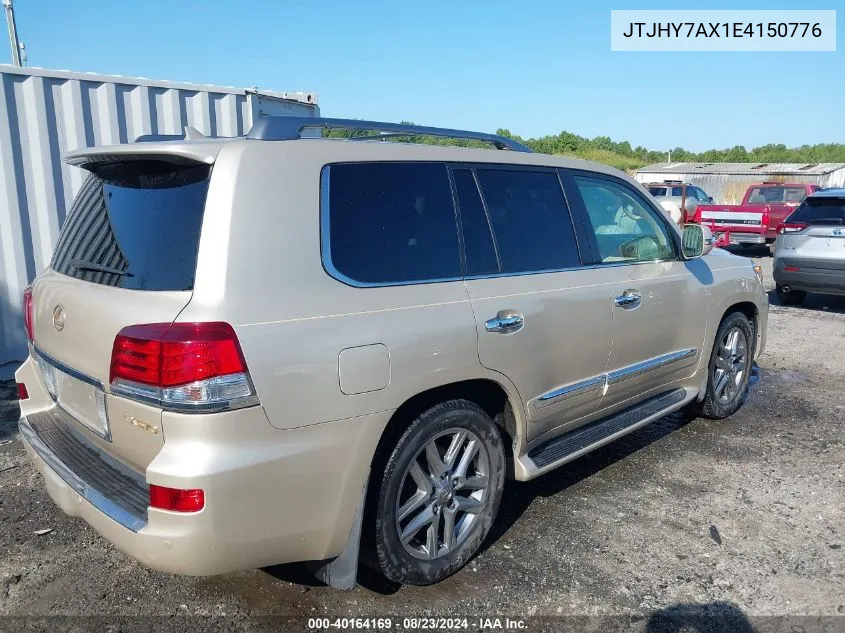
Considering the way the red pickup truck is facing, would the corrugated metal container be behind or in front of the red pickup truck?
behind

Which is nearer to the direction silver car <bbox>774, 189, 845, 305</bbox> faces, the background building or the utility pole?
the background building

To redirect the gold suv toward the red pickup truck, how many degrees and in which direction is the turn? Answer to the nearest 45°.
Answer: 0° — it already faces it

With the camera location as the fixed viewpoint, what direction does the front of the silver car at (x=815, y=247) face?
facing away from the viewer

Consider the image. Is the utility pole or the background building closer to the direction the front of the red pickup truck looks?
the background building

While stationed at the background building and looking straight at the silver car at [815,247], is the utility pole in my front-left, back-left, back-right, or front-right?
front-right

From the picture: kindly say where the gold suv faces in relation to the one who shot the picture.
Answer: facing away from the viewer and to the right of the viewer

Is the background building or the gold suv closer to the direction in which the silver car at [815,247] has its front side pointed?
the background building

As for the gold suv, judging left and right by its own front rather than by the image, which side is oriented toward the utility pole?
left

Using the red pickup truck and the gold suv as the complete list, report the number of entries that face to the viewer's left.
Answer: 0

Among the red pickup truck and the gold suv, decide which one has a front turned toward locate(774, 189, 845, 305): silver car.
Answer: the gold suv

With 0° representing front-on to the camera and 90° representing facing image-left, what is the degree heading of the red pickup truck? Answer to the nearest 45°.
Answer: approximately 225°

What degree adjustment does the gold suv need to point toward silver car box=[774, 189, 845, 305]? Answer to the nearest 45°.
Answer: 0° — it already faces it

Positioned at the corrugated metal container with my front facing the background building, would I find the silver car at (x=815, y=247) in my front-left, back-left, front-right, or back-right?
front-right

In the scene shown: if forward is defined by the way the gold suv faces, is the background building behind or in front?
in front
